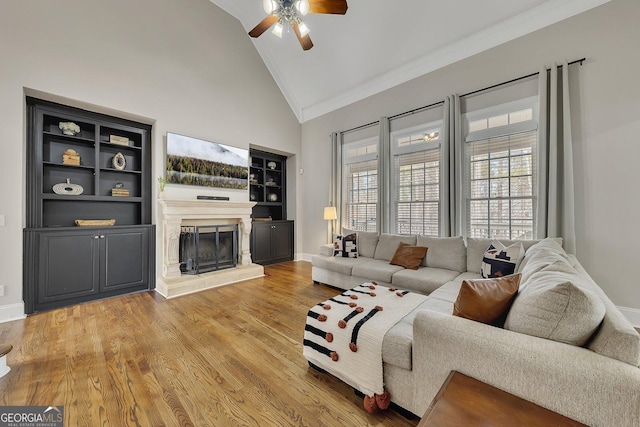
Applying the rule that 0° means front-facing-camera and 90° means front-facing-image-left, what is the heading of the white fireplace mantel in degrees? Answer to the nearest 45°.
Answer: approximately 315°

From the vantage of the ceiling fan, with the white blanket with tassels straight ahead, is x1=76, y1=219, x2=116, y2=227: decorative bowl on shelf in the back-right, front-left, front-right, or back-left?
back-right

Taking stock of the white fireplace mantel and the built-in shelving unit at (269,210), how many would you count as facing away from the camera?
0

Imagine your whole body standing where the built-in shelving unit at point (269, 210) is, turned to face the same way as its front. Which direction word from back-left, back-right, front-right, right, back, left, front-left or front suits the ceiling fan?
front-right

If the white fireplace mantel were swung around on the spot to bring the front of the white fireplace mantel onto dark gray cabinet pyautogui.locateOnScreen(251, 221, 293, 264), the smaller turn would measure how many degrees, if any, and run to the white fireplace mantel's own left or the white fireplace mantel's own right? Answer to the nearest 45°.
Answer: approximately 90° to the white fireplace mantel's own left

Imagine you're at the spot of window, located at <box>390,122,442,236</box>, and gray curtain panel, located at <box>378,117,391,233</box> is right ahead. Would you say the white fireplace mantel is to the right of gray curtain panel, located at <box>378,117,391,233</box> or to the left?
left

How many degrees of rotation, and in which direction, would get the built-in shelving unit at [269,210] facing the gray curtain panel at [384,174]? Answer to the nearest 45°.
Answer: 0° — it already faces it

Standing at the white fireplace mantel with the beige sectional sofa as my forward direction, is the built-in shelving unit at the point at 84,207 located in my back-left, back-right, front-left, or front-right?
back-right

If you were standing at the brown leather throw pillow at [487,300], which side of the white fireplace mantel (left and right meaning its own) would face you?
front

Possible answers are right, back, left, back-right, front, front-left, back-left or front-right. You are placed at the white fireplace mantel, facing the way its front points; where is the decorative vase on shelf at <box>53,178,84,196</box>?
back-right

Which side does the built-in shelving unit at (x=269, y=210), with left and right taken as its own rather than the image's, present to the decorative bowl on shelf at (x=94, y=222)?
right

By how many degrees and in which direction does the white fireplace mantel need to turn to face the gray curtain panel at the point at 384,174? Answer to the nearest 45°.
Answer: approximately 45° to its left

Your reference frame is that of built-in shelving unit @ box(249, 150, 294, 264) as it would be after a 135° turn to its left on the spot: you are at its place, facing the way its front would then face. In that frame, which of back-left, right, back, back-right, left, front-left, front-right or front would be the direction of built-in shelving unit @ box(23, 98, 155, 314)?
back-left

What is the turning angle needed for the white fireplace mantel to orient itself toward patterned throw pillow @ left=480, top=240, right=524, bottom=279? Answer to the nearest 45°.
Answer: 0° — it already faces it
